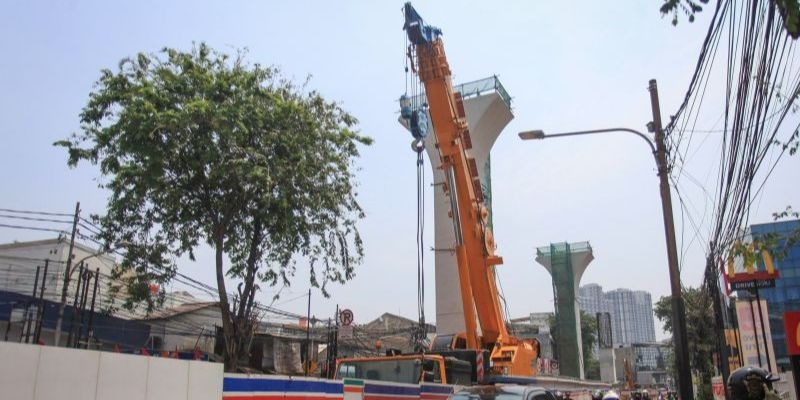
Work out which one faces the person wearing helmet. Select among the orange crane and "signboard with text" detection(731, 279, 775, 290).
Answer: the signboard with text

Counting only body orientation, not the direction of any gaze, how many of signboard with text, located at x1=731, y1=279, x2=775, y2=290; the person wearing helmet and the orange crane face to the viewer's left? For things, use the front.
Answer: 1

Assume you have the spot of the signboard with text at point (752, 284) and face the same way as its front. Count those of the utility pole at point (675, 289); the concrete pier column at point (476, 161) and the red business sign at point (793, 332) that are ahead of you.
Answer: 2

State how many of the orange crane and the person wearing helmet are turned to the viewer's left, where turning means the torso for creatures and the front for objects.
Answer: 1

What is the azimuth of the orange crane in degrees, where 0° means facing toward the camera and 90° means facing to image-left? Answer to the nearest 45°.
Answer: approximately 90°

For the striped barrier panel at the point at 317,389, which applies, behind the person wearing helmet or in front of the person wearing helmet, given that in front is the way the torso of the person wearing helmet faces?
behind

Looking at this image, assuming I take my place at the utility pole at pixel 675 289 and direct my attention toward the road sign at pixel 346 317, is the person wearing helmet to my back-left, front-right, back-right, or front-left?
back-left

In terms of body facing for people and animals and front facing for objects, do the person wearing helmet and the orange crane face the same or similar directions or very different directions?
very different directions

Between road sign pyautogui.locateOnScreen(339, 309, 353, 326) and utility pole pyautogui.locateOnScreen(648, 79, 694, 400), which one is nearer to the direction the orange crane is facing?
the road sign

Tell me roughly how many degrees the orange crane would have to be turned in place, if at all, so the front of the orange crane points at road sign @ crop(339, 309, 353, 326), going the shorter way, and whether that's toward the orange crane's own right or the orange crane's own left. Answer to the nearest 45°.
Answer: approximately 45° to the orange crane's own right
